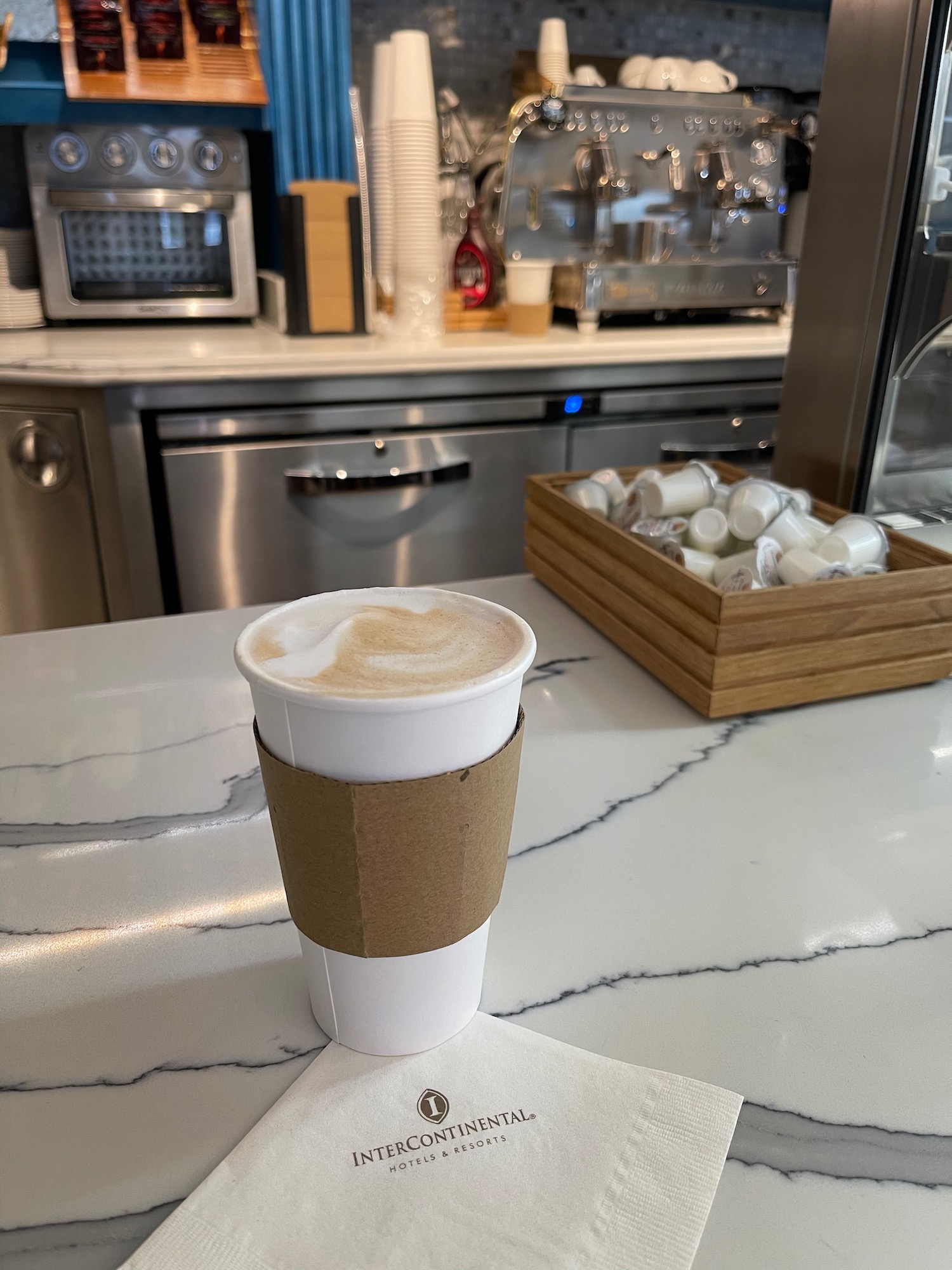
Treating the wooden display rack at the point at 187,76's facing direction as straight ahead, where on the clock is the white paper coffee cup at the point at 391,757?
The white paper coffee cup is roughly at 12 o'clock from the wooden display rack.

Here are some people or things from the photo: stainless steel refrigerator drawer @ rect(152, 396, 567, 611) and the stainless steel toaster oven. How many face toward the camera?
2

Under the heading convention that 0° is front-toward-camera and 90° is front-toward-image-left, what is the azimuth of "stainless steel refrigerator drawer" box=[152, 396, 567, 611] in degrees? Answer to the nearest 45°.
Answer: approximately 0°

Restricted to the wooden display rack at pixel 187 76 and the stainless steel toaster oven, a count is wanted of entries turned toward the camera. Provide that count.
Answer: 2
